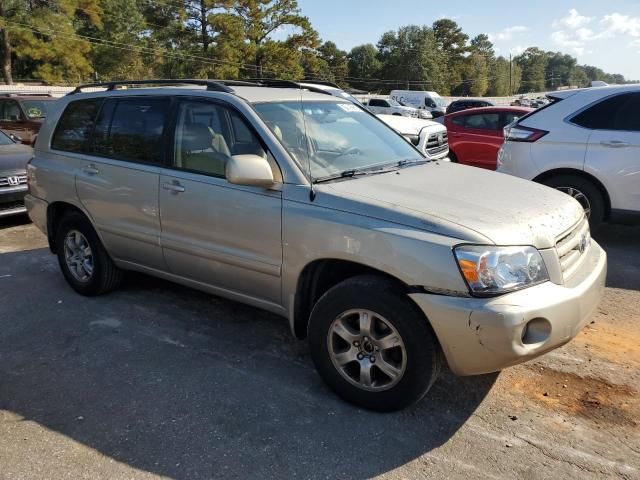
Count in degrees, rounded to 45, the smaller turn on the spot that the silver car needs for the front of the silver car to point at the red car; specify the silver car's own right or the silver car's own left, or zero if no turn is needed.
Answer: approximately 135° to the silver car's own left

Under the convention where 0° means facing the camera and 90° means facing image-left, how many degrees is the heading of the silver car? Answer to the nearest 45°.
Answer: approximately 315°

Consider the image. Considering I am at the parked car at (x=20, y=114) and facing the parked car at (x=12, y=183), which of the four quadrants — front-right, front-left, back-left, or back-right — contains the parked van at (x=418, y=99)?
back-left

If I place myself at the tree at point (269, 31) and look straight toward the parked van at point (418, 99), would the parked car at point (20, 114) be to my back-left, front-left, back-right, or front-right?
front-right

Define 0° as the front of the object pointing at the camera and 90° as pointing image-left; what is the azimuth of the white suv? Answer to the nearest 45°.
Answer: approximately 270°

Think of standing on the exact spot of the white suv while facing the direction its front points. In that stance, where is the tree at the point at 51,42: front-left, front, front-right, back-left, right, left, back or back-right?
back-left

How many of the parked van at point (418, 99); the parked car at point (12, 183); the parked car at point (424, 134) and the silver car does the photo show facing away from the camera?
0

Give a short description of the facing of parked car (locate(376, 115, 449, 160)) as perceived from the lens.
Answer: facing the viewer and to the right of the viewer

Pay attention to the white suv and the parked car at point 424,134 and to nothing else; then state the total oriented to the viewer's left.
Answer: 0

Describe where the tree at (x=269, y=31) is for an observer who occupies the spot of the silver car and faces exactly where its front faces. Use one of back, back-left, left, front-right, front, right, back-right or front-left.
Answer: back-left
